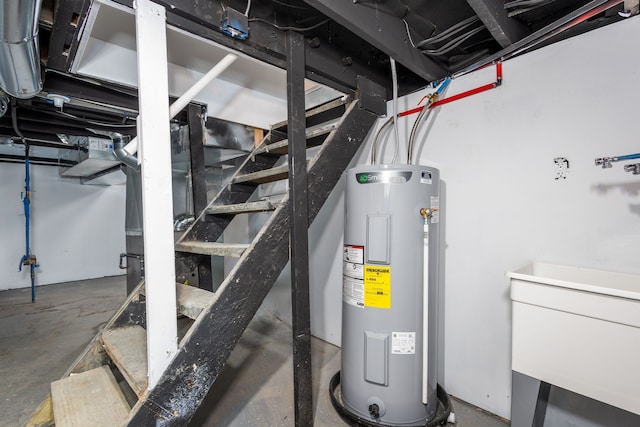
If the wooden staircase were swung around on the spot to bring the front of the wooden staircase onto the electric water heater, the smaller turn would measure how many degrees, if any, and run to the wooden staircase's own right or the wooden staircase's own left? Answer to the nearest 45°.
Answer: approximately 135° to the wooden staircase's own left

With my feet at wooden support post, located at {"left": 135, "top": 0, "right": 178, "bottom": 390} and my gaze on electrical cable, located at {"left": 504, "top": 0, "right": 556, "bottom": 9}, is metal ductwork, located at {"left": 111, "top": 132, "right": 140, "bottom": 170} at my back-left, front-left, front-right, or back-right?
back-left

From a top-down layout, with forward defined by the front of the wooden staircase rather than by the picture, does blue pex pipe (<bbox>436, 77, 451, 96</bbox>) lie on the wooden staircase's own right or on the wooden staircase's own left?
on the wooden staircase's own left

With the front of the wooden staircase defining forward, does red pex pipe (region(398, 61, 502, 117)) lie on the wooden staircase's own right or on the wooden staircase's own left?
on the wooden staircase's own left

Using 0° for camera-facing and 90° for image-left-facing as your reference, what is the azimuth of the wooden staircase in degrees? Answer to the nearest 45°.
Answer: approximately 45°

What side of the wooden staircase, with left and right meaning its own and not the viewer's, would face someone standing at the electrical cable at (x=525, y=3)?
left
